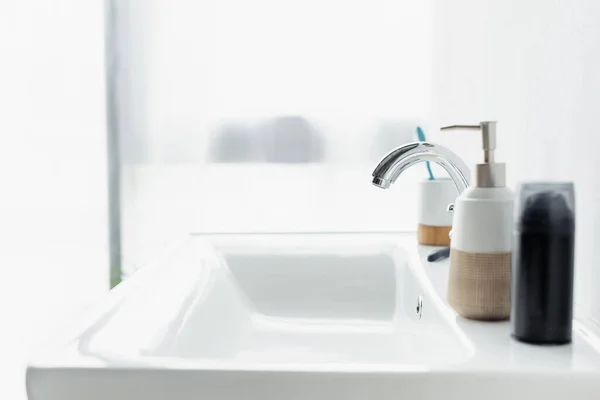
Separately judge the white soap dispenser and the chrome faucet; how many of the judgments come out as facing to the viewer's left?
2

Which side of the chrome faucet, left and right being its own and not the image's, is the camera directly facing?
left

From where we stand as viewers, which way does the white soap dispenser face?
facing to the left of the viewer

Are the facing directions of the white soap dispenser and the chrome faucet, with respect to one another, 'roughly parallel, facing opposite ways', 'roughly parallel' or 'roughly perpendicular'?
roughly parallel
